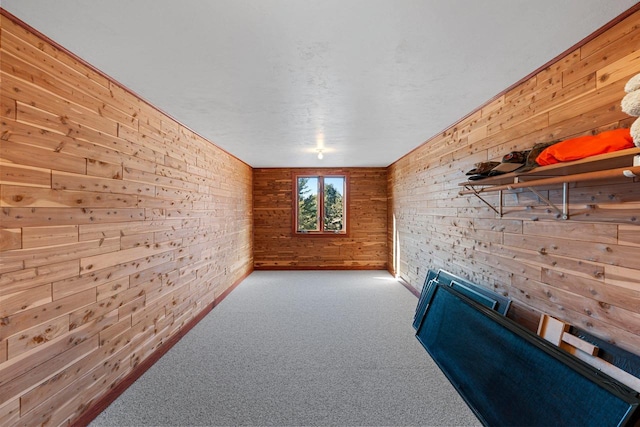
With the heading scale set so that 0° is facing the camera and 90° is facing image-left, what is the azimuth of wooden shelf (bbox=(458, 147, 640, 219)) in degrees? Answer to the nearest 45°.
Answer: approximately 45°

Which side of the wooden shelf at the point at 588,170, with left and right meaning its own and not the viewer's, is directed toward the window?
right
